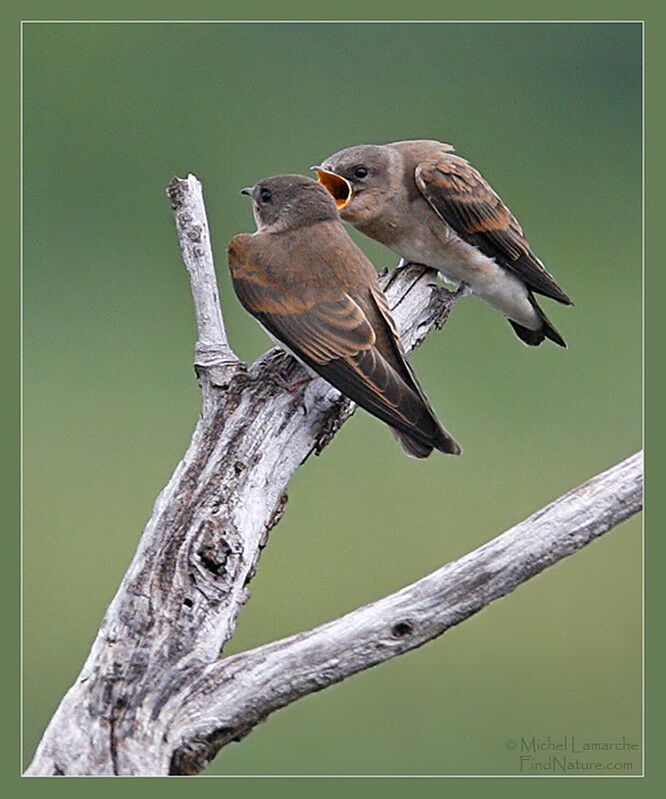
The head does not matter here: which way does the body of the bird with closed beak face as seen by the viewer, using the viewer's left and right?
facing away from the viewer and to the left of the viewer

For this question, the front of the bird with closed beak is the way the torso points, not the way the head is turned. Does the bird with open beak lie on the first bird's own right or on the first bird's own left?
on the first bird's own right

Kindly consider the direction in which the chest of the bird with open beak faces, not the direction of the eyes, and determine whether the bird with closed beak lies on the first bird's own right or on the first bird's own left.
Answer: on the first bird's own left

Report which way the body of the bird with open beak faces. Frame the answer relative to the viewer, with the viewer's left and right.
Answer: facing to the left of the viewer
